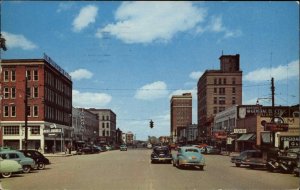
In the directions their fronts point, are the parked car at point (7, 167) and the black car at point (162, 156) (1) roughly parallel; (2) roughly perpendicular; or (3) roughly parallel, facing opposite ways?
roughly perpendicular

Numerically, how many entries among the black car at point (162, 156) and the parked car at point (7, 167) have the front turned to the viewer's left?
1

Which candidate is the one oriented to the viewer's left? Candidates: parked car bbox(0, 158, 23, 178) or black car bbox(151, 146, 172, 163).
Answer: the parked car

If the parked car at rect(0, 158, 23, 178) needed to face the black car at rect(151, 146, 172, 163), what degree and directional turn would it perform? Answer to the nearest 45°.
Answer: approximately 135° to its right

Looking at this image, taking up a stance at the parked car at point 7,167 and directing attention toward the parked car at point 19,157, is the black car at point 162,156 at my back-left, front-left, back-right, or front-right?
front-right

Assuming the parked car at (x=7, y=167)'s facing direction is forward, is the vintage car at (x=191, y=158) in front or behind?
behind

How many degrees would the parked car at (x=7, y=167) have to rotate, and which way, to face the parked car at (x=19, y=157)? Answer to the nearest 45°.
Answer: approximately 90° to its right

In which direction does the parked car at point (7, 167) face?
to the viewer's left
